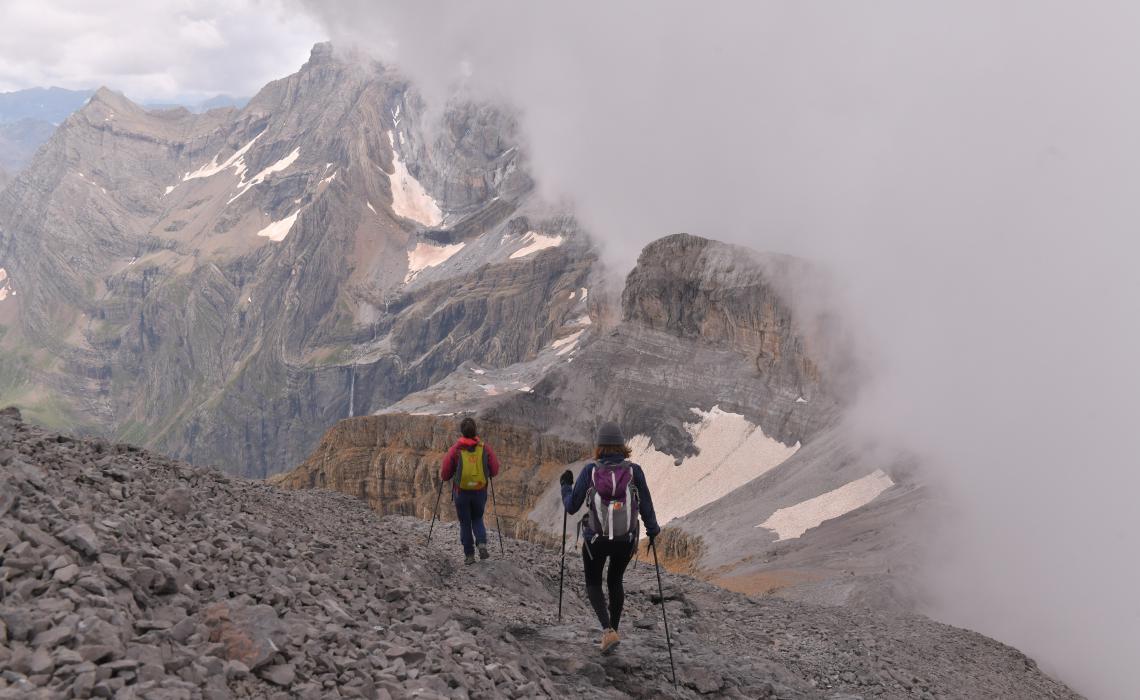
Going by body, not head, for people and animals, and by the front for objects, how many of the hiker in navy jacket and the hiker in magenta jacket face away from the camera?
2

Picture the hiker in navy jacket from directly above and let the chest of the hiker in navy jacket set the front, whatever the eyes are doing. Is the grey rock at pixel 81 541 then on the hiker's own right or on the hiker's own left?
on the hiker's own left

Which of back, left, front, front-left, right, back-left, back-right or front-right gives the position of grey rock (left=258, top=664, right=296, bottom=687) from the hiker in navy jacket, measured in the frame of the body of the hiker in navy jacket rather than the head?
back-left

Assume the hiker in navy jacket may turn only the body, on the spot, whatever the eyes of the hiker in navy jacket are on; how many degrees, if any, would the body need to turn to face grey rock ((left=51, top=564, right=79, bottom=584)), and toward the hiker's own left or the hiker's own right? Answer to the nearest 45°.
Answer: approximately 135° to the hiker's own left

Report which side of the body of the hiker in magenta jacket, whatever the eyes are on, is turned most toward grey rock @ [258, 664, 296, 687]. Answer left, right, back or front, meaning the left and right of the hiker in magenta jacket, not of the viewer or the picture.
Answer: back

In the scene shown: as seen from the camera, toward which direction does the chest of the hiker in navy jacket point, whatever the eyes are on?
away from the camera

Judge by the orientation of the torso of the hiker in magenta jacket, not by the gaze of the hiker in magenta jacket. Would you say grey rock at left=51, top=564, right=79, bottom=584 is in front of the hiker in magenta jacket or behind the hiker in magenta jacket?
behind

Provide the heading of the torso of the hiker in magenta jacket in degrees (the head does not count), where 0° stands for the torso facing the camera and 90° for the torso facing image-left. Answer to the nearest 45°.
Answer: approximately 180°
